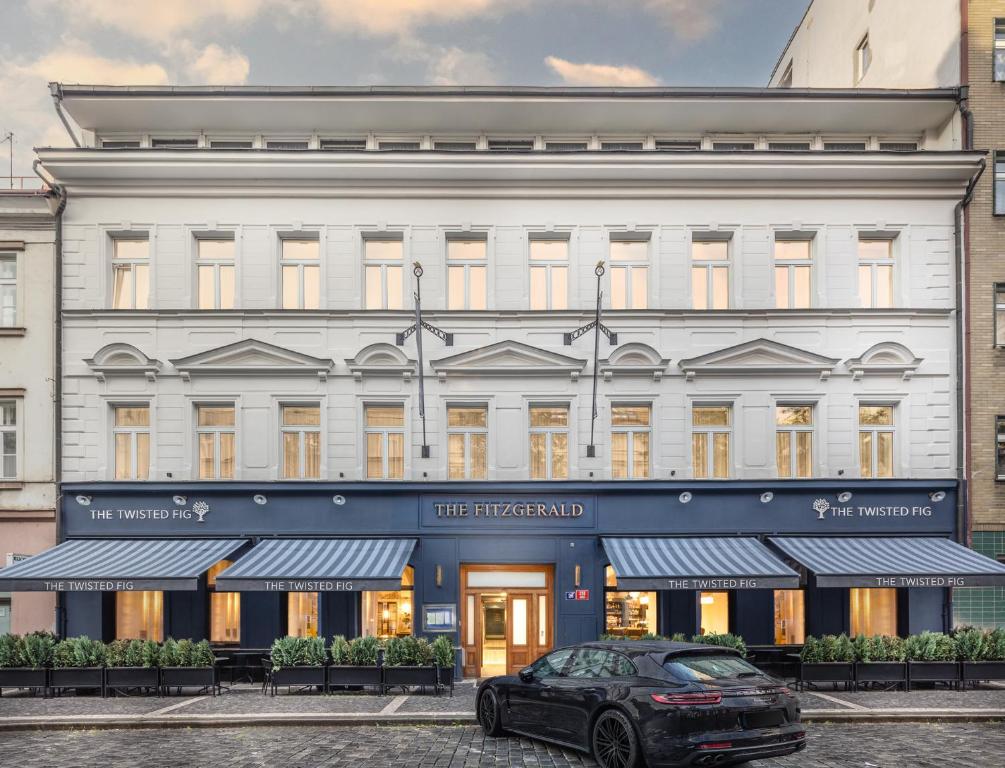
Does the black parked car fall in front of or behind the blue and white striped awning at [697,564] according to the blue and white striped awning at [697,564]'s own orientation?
in front

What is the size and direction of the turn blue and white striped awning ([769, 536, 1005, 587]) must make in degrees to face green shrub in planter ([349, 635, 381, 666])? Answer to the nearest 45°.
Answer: approximately 45° to its right

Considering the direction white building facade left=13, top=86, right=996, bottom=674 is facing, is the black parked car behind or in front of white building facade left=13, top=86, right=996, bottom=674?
in front

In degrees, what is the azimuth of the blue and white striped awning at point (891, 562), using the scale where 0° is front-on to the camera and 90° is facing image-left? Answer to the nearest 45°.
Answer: approximately 0°

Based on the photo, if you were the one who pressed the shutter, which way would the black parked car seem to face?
facing away from the viewer and to the left of the viewer

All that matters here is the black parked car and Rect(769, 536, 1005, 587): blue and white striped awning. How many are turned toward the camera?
1

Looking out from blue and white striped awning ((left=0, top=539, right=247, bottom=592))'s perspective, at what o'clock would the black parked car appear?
The black parked car is roughly at 11 o'clock from the blue and white striped awning.

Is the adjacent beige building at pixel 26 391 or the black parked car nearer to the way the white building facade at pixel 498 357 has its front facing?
the black parked car

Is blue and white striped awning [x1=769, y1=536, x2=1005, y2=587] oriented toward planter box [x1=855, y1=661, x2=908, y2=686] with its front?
yes
